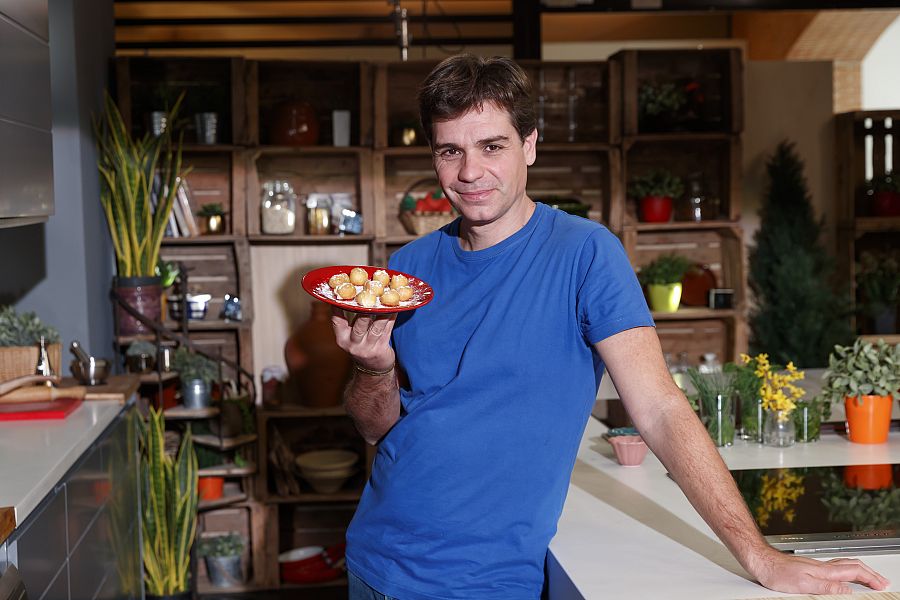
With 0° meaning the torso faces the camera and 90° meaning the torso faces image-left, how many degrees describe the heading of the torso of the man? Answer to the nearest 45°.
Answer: approximately 45°

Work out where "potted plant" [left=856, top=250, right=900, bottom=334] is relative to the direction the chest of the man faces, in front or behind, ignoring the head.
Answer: behind

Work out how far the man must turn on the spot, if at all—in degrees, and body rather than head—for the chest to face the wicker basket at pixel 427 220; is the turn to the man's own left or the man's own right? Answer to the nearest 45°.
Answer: approximately 135° to the man's own right

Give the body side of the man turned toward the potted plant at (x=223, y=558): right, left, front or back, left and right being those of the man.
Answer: right

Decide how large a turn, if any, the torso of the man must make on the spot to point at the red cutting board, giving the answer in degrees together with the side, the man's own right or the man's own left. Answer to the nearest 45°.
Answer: approximately 90° to the man's own right
